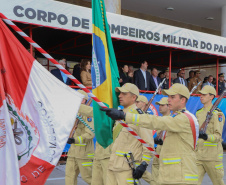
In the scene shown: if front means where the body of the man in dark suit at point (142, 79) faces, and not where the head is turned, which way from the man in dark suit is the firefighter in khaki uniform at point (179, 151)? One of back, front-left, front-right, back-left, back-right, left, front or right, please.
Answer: front-right

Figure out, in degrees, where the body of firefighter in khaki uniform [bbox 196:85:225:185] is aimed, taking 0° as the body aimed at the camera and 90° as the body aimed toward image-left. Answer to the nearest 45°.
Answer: approximately 45°

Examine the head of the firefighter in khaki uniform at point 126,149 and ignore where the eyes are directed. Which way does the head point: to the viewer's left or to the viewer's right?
to the viewer's left

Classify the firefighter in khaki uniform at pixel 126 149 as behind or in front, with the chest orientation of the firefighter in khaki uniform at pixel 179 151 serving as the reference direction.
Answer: in front

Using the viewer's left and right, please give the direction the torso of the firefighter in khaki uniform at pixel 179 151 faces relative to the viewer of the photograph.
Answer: facing to the left of the viewer

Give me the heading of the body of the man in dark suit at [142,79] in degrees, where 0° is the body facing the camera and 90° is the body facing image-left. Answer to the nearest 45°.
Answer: approximately 315°

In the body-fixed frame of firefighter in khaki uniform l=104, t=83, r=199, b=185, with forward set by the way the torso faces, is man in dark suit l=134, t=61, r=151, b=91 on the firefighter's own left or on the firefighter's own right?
on the firefighter's own right

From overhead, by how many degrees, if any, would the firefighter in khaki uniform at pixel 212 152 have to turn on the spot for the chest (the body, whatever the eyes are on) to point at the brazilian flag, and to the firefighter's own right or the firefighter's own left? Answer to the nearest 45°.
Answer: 0° — they already face it

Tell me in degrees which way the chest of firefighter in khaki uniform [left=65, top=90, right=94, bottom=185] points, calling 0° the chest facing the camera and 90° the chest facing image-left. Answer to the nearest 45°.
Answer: approximately 45°

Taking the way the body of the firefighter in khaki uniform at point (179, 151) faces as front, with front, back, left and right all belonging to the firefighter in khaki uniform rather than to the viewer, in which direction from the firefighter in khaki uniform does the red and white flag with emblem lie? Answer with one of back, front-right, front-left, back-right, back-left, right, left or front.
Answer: front-left

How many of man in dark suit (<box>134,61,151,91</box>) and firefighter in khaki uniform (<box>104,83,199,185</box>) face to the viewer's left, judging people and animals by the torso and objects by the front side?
1

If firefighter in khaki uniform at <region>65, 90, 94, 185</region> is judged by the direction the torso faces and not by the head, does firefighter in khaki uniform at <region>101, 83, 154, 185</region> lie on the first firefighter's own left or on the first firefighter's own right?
on the first firefighter's own left

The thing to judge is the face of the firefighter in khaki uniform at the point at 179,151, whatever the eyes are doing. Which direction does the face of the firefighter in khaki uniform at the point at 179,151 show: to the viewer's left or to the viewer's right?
to the viewer's left
